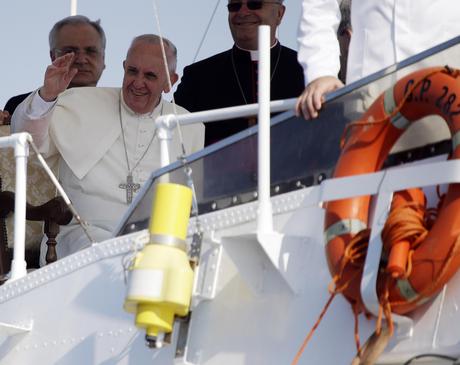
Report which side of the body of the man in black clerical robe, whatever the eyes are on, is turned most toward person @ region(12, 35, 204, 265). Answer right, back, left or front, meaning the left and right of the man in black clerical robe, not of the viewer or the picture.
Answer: right

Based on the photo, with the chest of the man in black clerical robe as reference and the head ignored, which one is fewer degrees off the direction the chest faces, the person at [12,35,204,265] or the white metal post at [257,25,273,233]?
the white metal post

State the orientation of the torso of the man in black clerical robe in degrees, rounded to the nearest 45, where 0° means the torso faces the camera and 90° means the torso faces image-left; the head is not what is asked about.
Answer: approximately 0°

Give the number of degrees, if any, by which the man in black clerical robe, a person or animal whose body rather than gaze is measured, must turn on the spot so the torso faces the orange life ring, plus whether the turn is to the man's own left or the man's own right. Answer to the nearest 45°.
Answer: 0° — they already face it
